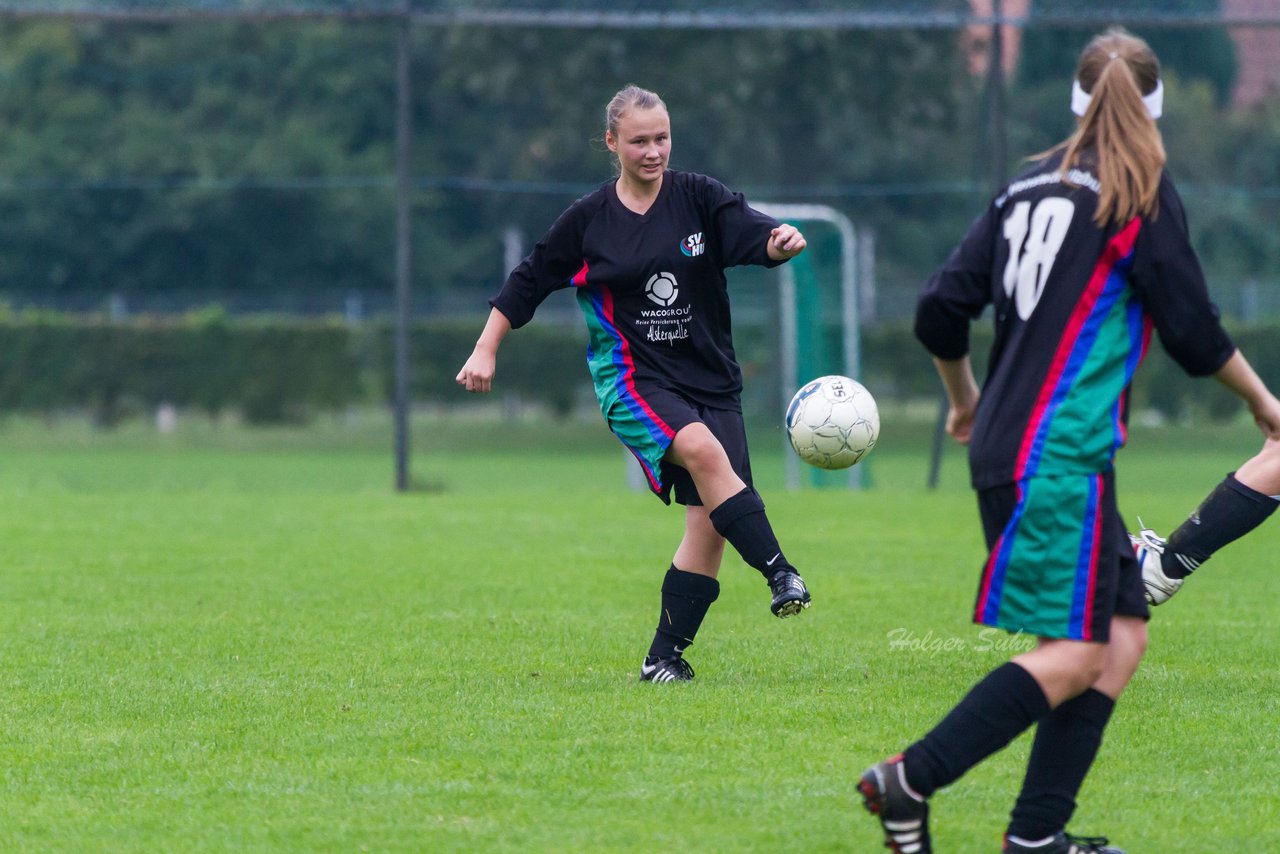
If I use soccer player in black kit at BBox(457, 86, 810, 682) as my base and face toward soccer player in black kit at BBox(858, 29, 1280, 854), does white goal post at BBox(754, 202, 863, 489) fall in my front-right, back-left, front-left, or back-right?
back-left

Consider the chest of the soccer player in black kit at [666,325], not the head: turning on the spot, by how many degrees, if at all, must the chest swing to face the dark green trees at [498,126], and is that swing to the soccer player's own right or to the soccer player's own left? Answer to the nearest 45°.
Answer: approximately 135° to the soccer player's own left

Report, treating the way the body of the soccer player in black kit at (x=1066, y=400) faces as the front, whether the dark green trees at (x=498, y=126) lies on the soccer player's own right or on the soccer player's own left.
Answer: on the soccer player's own left

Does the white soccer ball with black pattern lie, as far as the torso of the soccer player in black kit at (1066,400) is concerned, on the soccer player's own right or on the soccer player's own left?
on the soccer player's own left

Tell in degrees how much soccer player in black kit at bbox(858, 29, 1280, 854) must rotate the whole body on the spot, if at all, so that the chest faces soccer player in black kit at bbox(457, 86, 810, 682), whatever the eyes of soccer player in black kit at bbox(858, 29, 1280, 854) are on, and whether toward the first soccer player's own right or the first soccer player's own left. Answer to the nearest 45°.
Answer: approximately 90° to the first soccer player's own left

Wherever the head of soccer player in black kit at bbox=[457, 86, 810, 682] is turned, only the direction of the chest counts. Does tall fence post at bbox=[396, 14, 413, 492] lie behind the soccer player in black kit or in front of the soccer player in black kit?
behind

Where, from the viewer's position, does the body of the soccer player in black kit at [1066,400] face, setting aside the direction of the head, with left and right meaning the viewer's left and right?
facing away from the viewer and to the right of the viewer

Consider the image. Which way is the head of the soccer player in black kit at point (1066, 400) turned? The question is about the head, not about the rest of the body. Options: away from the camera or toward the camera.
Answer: away from the camera

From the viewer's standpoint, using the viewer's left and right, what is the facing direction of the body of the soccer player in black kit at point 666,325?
facing the viewer and to the right of the viewer

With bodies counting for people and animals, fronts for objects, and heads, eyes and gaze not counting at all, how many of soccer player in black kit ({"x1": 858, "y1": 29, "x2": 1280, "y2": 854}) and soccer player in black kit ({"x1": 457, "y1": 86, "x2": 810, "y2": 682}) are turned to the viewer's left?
0
